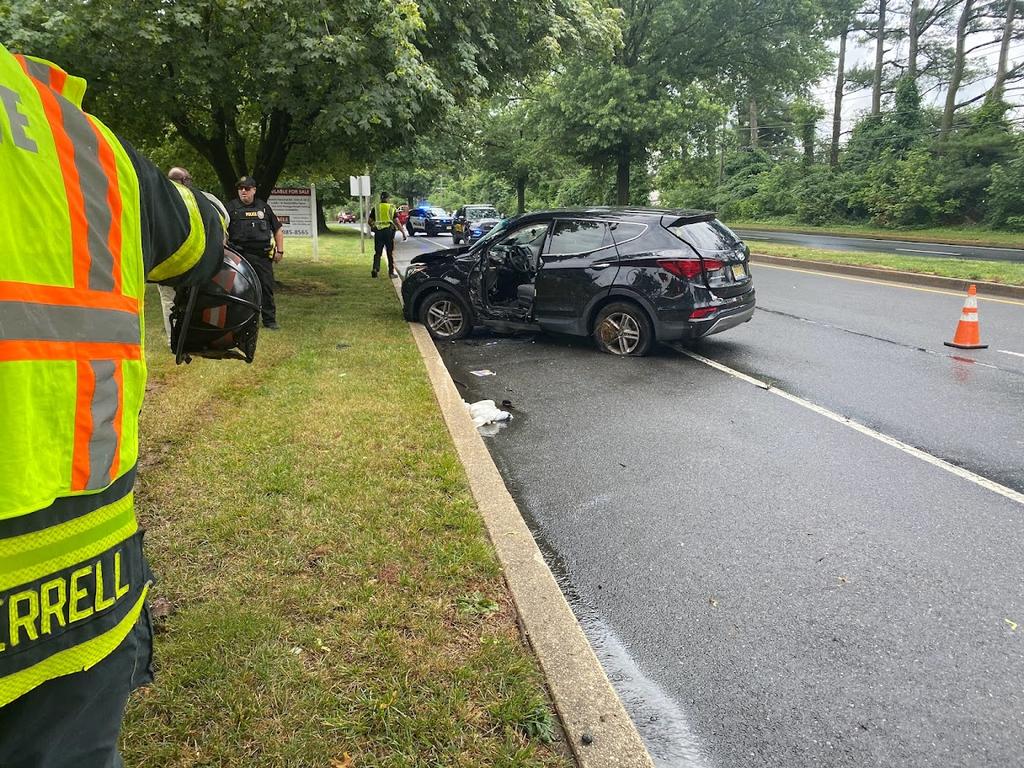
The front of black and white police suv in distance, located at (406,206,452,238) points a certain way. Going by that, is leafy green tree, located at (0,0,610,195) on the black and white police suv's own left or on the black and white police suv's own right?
on the black and white police suv's own right

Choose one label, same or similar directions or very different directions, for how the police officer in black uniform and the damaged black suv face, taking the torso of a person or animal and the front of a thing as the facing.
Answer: very different directions

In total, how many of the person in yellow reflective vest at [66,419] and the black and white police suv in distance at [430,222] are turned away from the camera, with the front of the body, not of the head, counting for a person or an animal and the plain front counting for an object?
1

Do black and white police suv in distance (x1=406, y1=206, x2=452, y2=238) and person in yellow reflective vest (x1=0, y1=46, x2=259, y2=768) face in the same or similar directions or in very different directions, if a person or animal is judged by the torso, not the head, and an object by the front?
very different directions

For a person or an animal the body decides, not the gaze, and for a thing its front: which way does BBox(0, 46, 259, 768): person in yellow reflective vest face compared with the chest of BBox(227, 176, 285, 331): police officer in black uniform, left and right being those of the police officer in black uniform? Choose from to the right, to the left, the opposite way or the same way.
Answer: the opposite way

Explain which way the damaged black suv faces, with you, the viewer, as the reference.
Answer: facing away from the viewer and to the left of the viewer

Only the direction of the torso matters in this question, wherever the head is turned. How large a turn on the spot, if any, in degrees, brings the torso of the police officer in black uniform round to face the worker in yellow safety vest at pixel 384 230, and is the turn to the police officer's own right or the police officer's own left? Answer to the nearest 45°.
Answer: approximately 180°

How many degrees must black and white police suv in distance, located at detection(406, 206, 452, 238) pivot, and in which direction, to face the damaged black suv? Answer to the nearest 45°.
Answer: approximately 45° to its right

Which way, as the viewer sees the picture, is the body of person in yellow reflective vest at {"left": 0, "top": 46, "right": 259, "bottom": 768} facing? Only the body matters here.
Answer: away from the camera

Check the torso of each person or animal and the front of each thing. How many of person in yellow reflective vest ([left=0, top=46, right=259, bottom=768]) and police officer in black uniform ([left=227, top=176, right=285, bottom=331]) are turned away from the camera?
1

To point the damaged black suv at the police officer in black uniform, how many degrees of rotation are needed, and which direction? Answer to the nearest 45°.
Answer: approximately 45° to its left

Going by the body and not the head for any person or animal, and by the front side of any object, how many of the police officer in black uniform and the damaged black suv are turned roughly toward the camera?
1

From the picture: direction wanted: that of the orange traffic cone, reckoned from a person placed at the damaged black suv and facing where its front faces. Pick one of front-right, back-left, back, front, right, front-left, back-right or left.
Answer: back-right
